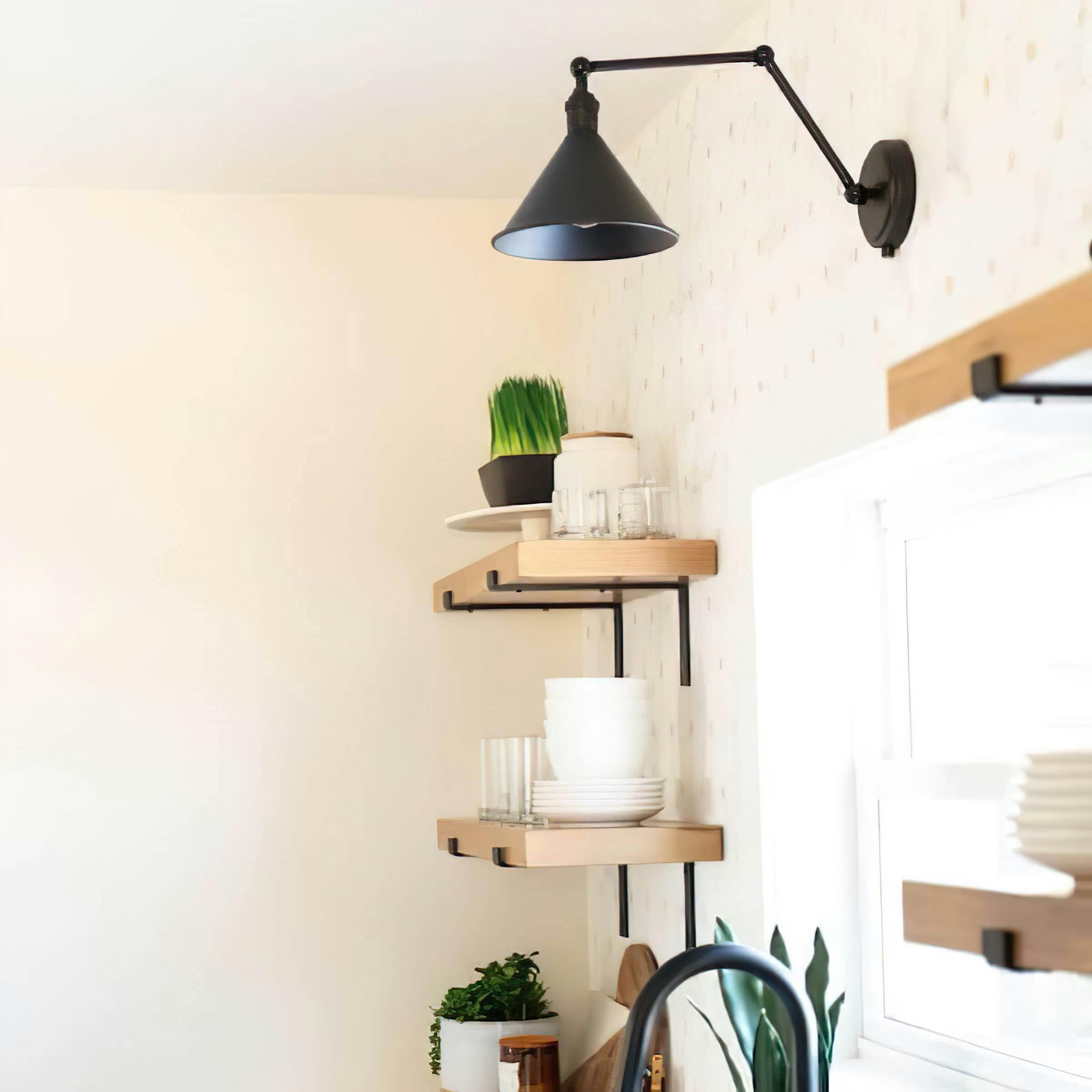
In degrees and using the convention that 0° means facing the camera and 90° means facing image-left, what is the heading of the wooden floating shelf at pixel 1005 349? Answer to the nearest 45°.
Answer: approximately 45°

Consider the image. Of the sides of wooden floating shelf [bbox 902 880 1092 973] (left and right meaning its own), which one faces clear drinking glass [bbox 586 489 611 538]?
right

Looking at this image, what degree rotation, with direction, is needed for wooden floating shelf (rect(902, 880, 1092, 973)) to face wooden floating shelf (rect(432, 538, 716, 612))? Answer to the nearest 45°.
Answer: approximately 90° to its right

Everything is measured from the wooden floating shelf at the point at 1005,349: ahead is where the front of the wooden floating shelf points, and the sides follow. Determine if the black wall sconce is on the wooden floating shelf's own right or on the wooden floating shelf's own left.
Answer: on the wooden floating shelf's own right

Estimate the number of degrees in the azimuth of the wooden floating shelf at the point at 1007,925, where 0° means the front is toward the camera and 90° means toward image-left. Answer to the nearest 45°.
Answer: approximately 45°

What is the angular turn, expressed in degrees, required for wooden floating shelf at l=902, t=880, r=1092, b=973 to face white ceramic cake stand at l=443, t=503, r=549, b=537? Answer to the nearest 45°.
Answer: approximately 90° to its right

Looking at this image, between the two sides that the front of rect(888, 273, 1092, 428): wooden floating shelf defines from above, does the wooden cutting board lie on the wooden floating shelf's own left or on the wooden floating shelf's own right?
on the wooden floating shelf's own right
